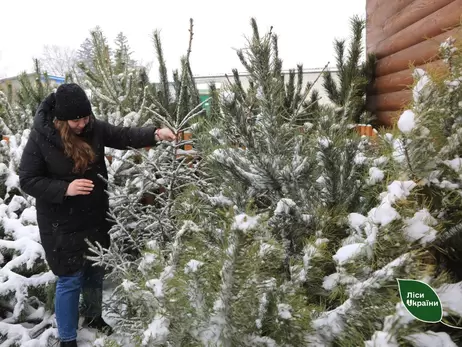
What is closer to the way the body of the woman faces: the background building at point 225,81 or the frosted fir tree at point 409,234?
the frosted fir tree

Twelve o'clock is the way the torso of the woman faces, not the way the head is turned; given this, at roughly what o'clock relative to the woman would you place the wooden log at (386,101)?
The wooden log is roughly at 10 o'clock from the woman.

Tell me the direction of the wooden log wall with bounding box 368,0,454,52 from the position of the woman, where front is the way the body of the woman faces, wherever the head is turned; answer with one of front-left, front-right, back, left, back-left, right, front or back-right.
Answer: front-left

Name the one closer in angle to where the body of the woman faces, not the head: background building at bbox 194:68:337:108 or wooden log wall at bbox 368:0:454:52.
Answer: the wooden log wall

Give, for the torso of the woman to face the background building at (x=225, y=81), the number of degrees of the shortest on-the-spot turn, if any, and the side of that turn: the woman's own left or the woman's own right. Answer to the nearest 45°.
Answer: approximately 90° to the woman's own left

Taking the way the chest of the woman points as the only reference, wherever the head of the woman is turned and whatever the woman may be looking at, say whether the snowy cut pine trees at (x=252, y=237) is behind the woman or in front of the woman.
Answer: in front

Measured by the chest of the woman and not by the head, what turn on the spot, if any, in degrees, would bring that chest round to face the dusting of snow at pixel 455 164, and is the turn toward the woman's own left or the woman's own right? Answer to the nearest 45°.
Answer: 0° — they already face it

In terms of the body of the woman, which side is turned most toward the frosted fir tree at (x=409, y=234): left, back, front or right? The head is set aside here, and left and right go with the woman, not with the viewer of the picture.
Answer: front

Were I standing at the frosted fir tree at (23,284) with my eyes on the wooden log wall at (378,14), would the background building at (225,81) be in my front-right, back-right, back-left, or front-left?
front-left

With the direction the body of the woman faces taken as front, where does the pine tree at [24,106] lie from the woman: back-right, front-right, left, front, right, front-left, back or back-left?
back-left

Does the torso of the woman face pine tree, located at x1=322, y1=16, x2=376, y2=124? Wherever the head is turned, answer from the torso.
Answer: no

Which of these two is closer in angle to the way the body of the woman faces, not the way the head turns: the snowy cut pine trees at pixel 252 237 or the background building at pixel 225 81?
the snowy cut pine trees

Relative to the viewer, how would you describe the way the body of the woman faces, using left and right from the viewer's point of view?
facing the viewer and to the right of the viewer

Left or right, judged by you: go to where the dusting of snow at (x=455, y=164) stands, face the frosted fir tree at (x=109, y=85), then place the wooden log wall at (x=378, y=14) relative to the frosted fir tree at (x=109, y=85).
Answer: right

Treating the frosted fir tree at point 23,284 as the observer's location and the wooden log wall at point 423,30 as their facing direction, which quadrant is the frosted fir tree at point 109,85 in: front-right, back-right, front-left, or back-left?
front-left
